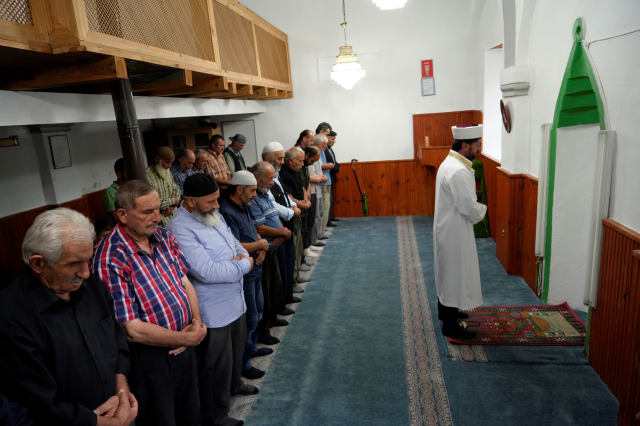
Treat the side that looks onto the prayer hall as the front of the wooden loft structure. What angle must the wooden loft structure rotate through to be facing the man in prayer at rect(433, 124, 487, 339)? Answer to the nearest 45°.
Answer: approximately 45° to its left

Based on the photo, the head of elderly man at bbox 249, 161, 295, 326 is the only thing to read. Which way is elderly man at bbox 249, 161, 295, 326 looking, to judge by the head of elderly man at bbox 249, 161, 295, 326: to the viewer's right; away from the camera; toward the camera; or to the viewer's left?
to the viewer's right

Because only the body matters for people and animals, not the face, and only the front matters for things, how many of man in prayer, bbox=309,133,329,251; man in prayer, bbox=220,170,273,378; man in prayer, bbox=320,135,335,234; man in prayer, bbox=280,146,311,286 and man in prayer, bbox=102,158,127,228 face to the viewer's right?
5

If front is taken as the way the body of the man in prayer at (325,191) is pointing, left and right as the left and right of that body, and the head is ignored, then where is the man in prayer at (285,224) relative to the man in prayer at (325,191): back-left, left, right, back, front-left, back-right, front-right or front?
right

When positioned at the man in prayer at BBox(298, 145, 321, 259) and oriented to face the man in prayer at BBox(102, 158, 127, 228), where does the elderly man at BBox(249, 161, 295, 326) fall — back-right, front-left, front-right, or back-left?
front-left

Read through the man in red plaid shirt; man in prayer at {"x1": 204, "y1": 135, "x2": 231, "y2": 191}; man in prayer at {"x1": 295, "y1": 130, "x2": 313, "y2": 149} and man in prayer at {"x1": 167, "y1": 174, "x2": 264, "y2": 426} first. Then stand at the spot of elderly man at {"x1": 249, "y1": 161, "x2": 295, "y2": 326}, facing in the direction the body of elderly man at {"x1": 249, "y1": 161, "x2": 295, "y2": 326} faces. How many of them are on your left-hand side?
2

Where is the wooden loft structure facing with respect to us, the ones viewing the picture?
facing the viewer and to the right of the viewer

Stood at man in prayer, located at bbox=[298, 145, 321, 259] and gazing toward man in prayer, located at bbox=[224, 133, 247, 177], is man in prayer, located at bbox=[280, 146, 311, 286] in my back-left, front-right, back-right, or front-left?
back-left

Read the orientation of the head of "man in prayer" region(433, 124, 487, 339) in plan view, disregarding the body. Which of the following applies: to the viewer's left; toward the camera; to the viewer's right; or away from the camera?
to the viewer's right

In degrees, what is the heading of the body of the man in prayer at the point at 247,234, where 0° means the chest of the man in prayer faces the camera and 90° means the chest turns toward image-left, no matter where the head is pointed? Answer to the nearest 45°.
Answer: approximately 270°

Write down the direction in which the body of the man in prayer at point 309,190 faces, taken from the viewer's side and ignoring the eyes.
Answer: to the viewer's right

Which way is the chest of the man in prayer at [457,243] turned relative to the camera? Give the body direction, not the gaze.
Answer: to the viewer's right

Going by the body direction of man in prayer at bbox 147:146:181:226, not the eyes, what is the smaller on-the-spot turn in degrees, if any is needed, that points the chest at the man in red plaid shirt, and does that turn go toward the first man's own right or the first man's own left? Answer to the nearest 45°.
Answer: approximately 45° to the first man's own right

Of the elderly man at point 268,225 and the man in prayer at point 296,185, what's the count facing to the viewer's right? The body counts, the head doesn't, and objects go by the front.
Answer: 2

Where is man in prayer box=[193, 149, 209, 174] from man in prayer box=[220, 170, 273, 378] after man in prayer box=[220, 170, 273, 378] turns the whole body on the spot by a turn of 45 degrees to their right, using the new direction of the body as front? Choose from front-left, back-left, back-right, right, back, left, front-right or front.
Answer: back-left

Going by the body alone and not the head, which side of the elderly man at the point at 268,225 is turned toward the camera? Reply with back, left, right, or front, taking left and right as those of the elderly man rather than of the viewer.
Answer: right

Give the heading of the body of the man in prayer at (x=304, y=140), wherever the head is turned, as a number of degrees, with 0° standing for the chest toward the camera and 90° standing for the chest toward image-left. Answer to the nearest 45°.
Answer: approximately 270°

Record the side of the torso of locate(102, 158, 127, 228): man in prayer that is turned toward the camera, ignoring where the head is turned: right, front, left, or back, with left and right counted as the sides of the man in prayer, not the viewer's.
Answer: right
